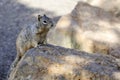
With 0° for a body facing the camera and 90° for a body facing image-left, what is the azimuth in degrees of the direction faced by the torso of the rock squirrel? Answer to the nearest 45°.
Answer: approximately 270°

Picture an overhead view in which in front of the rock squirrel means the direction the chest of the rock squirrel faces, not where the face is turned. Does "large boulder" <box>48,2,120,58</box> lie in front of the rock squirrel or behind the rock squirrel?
in front
